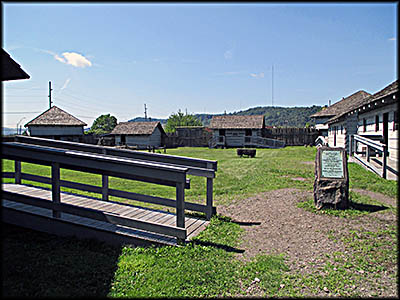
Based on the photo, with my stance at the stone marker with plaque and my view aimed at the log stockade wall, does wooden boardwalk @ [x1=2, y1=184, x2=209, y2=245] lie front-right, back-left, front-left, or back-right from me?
back-left

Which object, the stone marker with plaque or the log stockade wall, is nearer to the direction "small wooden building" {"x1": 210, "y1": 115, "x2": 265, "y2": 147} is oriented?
the stone marker with plaque

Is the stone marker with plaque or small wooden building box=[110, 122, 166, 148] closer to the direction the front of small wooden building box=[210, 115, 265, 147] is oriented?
the stone marker with plaque

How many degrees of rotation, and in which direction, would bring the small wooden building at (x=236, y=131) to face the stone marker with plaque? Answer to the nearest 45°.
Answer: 0° — it already faces it

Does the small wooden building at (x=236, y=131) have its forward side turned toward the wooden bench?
yes

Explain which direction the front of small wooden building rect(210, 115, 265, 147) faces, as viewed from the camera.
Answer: facing the viewer

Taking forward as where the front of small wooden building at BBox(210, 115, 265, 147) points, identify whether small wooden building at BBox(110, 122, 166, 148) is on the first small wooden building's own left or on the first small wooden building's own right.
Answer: on the first small wooden building's own right

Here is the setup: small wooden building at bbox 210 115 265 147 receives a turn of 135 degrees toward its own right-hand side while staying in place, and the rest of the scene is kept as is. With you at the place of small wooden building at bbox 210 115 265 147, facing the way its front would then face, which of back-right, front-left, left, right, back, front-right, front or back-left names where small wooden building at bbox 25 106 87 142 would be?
front-left

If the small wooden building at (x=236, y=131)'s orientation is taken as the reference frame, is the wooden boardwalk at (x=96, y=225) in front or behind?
in front

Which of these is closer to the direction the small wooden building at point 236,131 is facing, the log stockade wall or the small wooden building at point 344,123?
the small wooden building

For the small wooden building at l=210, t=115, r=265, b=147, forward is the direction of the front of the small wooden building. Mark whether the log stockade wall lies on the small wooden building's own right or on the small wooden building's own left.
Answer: on the small wooden building's own left

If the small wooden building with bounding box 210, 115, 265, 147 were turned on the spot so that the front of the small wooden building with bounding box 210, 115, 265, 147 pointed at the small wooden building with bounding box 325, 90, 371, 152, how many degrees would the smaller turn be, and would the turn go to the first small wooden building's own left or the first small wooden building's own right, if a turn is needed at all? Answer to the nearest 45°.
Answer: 0° — it already faces it
